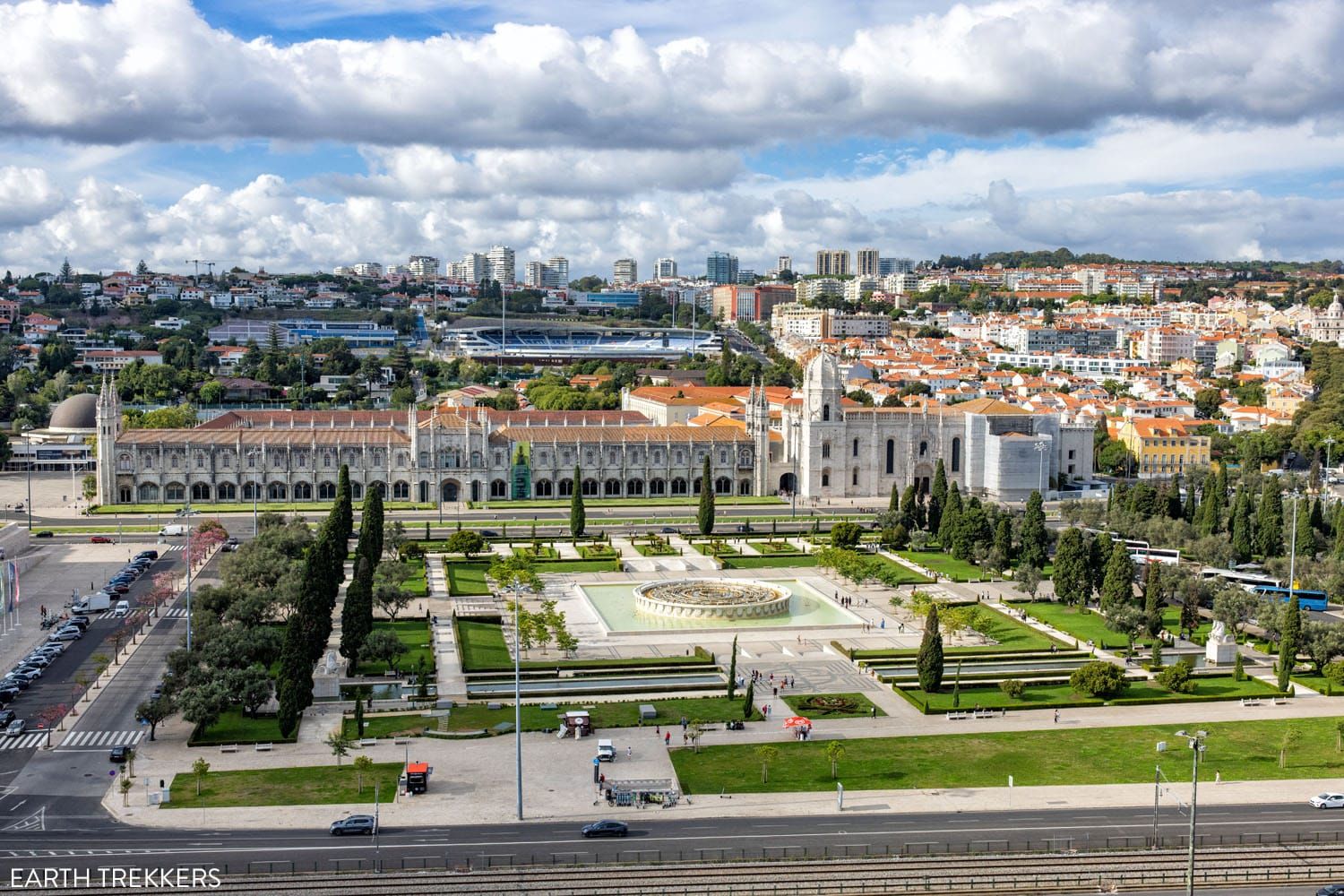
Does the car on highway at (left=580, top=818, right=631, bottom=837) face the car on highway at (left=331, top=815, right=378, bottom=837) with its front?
yes

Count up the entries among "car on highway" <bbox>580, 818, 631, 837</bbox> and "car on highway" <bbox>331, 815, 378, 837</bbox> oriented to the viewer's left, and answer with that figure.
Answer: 2

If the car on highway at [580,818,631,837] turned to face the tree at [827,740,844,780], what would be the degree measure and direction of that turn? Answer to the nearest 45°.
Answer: approximately 135° to its right

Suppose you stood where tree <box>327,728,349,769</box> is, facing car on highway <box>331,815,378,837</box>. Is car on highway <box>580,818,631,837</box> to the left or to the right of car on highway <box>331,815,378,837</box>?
left

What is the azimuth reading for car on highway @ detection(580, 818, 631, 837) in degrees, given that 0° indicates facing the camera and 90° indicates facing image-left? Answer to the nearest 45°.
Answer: approximately 90°

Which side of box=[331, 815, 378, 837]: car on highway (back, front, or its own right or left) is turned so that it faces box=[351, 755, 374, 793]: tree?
right

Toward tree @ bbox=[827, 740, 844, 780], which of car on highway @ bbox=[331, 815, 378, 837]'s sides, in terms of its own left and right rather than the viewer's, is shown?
back

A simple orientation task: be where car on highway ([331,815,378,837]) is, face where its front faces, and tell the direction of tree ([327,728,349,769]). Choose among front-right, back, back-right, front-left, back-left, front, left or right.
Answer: right

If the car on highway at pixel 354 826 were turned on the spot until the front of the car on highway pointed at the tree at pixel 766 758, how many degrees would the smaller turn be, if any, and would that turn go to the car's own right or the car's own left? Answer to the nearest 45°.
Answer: approximately 180°

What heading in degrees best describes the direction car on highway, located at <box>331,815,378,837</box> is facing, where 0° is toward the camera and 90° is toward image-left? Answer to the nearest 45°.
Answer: approximately 90°
